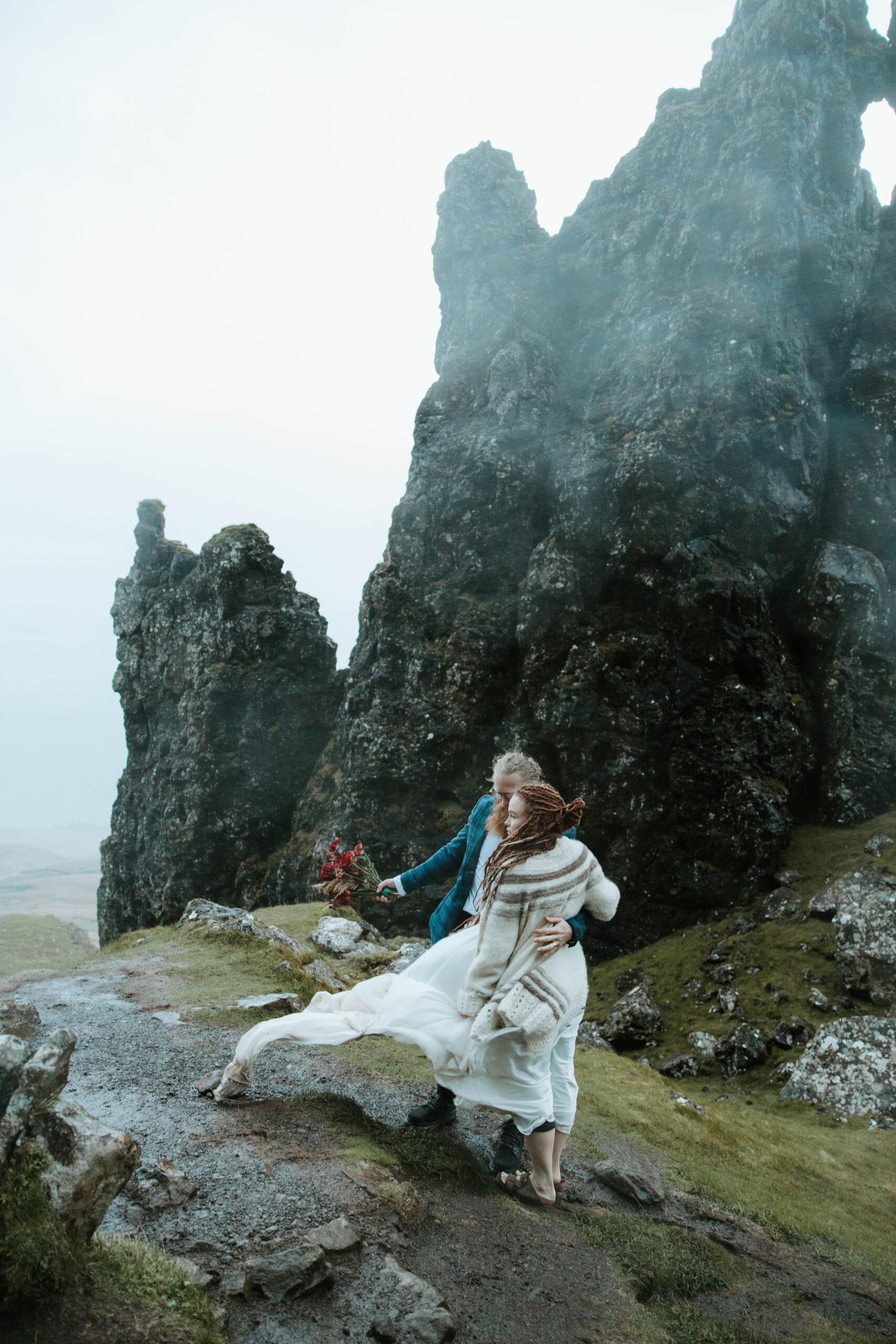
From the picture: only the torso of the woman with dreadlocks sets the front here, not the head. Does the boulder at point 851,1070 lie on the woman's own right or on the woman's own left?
on the woman's own right

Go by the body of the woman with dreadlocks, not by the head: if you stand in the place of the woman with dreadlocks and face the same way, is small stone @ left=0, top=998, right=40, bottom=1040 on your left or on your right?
on your left

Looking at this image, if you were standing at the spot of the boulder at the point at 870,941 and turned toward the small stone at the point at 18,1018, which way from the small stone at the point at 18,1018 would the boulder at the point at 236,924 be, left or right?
right

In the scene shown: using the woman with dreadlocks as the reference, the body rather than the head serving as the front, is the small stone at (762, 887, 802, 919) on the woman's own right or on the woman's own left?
on the woman's own right

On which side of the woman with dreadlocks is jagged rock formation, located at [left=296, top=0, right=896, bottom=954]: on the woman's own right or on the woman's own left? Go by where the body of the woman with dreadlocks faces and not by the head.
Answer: on the woman's own right

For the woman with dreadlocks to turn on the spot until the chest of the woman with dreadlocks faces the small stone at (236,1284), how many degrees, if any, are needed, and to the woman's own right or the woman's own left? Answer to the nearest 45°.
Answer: approximately 90° to the woman's own left

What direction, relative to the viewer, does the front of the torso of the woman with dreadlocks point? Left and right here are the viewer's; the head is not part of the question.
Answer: facing away from the viewer and to the left of the viewer

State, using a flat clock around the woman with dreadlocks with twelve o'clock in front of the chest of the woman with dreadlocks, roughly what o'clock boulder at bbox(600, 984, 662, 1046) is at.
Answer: The boulder is roughly at 2 o'clock from the woman with dreadlocks.

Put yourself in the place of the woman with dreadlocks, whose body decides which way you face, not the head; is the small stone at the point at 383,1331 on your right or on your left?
on your left

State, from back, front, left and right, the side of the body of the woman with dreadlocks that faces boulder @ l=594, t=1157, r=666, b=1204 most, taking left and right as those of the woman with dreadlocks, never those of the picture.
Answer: right
